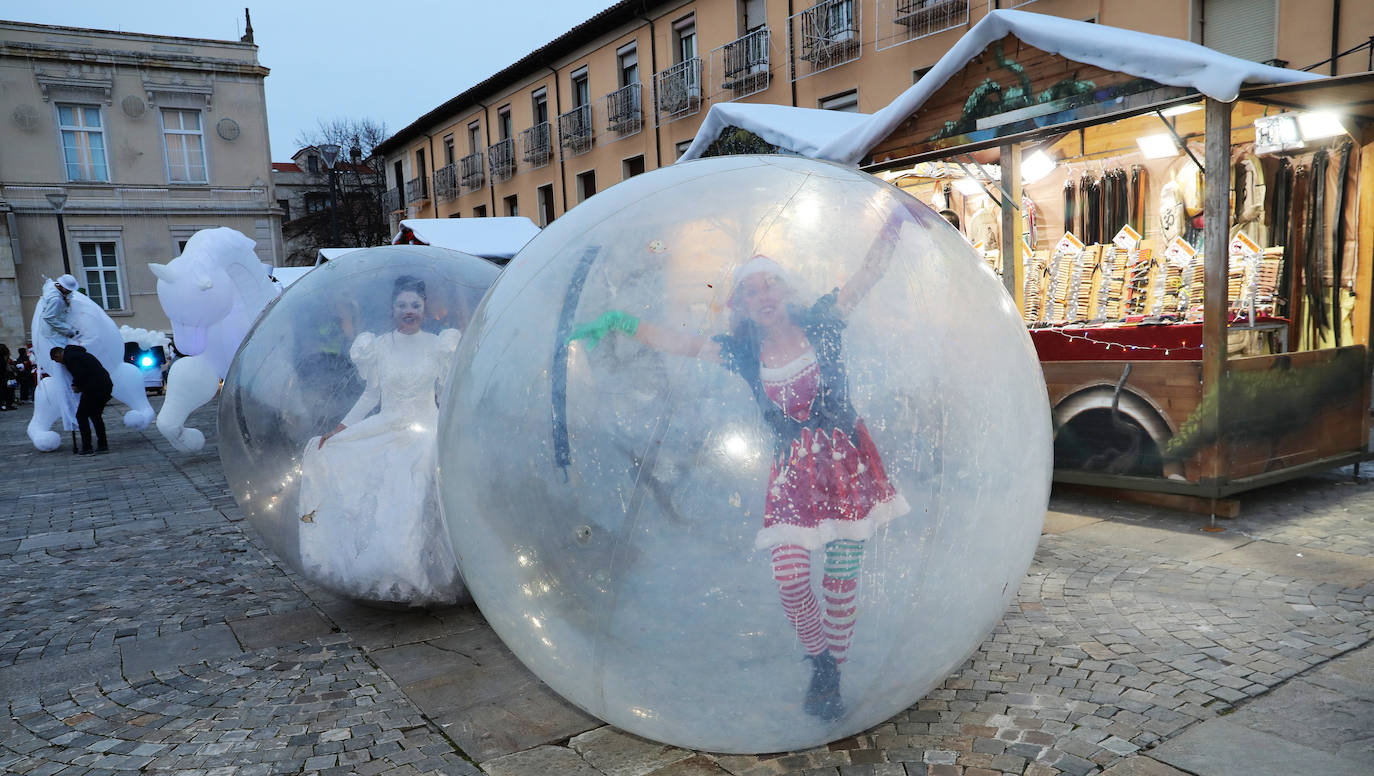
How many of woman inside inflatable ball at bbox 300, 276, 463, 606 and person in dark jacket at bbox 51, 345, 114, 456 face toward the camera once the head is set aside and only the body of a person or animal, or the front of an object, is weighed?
1

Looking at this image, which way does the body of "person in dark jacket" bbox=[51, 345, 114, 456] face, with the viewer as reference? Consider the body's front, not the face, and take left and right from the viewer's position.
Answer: facing to the left of the viewer

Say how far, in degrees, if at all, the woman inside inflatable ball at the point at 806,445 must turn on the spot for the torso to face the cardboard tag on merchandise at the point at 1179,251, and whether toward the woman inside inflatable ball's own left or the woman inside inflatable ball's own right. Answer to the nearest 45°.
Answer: approximately 135° to the woman inside inflatable ball's own left

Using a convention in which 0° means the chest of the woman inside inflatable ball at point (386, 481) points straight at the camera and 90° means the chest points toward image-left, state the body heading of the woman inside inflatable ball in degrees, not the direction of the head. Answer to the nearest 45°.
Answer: approximately 0°

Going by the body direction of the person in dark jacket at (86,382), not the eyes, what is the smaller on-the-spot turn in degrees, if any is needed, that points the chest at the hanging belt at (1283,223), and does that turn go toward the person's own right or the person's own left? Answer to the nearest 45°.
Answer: approximately 135° to the person's own left

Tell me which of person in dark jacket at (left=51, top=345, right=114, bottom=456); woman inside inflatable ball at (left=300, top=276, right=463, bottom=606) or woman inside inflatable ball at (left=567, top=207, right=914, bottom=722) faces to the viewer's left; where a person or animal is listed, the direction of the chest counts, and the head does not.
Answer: the person in dark jacket

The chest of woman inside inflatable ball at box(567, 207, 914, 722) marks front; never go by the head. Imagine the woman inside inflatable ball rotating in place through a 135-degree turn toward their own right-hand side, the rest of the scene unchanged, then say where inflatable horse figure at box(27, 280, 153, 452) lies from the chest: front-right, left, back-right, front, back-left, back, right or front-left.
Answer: front

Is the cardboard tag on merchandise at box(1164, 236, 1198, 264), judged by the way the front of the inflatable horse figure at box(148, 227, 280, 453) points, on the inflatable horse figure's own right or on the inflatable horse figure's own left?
on the inflatable horse figure's own left

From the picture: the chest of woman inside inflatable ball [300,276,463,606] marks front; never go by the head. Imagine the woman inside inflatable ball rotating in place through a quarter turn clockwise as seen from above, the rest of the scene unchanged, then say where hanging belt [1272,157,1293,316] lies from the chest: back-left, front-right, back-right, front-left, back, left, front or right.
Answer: back

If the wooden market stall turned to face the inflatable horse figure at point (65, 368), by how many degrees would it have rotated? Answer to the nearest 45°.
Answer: approximately 45° to its right

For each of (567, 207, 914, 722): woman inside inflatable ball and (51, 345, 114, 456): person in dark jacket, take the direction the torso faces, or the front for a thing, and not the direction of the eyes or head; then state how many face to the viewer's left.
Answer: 1
